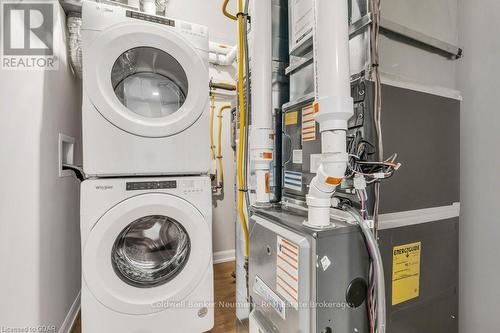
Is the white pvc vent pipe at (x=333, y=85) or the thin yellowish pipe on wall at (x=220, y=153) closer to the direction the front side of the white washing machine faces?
the white pvc vent pipe

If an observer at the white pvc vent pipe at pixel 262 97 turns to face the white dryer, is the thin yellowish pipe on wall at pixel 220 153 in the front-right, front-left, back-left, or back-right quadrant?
front-right

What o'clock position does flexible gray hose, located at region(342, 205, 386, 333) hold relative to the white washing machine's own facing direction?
The flexible gray hose is roughly at 11 o'clock from the white washing machine.

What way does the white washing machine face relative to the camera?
toward the camera

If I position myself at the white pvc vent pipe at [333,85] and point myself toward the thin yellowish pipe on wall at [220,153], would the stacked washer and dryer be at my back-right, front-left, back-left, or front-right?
front-left

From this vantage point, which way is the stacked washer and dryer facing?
toward the camera

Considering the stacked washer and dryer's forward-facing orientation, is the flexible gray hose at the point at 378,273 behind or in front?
in front
